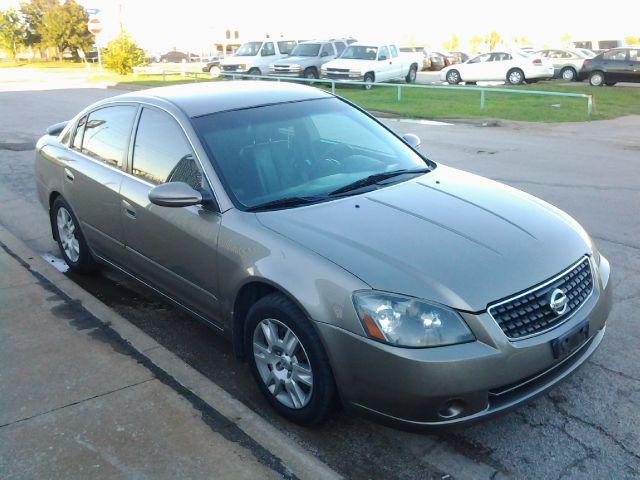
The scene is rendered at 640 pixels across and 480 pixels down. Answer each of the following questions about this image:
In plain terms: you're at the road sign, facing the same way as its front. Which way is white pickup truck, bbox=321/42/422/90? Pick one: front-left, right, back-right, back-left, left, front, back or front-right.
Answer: front-left

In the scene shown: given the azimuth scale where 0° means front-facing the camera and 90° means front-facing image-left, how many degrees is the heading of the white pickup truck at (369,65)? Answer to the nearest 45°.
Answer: approximately 45°

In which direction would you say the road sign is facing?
toward the camera

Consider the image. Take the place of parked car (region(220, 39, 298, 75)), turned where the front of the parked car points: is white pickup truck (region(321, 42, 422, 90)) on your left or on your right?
on your left

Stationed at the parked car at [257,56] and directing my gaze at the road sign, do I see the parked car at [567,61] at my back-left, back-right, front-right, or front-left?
back-right

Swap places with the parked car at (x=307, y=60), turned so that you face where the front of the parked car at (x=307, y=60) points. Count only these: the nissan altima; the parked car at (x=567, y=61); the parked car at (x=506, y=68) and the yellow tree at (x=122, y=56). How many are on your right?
1

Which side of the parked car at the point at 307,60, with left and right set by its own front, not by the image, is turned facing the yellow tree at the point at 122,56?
right

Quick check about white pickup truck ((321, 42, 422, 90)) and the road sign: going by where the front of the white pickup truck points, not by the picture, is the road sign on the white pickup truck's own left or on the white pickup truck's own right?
on the white pickup truck's own right

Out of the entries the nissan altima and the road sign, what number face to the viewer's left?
0

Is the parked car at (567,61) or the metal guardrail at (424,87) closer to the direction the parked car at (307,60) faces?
the metal guardrail

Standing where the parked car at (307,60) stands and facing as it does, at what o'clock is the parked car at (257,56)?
the parked car at (257,56) is roughly at 3 o'clock from the parked car at (307,60).

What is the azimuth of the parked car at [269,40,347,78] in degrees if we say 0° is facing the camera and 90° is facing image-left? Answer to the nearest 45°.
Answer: approximately 45°

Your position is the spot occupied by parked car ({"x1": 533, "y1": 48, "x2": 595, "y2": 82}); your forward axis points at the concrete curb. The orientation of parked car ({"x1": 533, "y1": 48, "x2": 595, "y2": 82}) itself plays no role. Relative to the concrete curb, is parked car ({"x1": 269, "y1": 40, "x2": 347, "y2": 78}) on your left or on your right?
right

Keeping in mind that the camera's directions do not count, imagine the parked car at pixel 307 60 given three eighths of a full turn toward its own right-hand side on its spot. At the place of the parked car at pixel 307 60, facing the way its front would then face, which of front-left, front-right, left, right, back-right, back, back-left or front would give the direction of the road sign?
front-left

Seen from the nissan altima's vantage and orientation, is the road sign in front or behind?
behind

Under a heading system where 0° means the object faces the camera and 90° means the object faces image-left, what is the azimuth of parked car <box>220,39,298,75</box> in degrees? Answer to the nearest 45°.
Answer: approximately 45°

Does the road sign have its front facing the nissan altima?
yes

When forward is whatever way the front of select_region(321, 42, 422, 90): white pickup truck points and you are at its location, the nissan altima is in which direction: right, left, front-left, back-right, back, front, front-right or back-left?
front-left

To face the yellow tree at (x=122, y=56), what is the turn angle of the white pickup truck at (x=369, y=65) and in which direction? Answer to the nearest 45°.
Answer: approximately 90° to its right

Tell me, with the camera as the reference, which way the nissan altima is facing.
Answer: facing the viewer and to the right of the viewer
